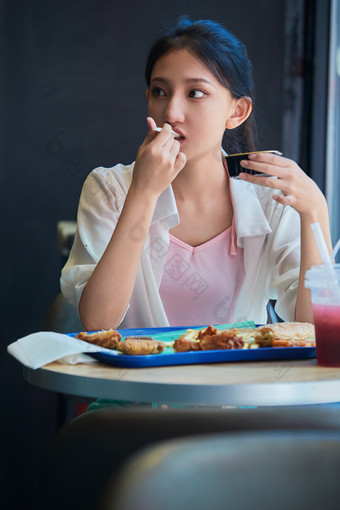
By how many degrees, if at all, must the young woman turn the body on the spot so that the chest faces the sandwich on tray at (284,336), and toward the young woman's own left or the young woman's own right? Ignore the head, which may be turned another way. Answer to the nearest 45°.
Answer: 0° — they already face it

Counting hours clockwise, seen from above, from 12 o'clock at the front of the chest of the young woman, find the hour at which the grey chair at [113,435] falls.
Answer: The grey chair is roughly at 12 o'clock from the young woman.

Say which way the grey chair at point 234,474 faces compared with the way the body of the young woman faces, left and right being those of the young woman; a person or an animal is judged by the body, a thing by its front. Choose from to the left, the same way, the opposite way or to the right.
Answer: the opposite way

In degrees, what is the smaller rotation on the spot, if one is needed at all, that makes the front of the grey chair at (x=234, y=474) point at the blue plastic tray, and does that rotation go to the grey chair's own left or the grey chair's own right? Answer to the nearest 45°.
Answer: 0° — it already faces it

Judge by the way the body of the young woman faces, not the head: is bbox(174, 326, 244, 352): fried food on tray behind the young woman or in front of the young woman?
in front

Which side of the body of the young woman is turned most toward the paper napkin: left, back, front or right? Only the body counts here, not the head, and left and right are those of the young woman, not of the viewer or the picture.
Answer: front

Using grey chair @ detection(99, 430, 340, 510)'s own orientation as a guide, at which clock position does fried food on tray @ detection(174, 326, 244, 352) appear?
The fried food on tray is roughly at 12 o'clock from the grey chair.

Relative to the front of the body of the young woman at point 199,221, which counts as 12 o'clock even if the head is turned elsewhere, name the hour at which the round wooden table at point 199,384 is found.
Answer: The round wooden table is roughly at 12 o'clock from the young woman.

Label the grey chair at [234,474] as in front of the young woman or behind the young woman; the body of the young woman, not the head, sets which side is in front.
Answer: in front

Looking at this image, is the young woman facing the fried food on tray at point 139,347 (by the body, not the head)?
yes

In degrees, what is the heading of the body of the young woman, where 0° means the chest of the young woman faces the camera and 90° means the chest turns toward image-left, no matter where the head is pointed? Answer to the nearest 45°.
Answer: approximately 0°

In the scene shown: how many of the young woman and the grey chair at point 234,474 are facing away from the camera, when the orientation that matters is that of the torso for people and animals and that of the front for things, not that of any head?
1

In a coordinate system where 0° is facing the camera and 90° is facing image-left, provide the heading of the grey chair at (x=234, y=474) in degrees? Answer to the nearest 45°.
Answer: approximately 180°

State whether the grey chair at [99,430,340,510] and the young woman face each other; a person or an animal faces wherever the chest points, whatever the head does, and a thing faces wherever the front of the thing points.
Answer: yes
